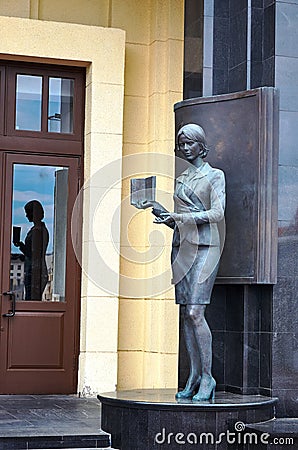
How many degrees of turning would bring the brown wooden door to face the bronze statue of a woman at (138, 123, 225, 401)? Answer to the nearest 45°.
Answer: approximately 45° to its left

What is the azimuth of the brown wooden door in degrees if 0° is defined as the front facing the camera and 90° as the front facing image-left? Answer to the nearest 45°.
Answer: approximately 0°

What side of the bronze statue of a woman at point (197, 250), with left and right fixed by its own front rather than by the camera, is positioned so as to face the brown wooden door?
right
